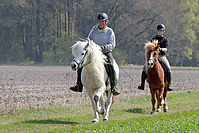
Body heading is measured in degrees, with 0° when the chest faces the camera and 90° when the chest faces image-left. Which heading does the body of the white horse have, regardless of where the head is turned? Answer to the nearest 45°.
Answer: approximately 45°

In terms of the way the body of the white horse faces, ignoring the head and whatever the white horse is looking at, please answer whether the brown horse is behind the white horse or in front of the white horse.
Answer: behind

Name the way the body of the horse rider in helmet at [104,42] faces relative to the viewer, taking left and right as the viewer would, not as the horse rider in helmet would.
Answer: facing the viewer

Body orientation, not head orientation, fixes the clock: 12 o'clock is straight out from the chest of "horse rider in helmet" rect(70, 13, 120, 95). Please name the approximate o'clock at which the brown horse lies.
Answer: The brown horse is roughly at 8 o'clock from the horse rider in helmet.
